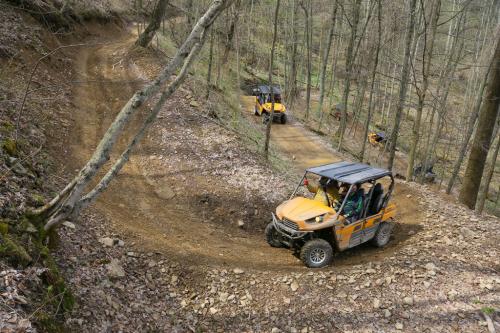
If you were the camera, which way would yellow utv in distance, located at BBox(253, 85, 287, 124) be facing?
facing the viewer and to the right of the viewer

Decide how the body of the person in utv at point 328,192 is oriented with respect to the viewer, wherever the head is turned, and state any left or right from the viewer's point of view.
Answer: facing the viewer and to the left of the viewer

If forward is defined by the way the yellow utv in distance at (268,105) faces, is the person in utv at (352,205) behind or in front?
in front

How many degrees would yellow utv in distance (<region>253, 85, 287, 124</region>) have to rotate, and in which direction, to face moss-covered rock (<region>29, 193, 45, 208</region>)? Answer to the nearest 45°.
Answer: approximately 45° to its right

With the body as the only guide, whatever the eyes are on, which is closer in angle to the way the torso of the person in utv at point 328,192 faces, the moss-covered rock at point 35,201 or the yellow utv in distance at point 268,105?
the moss-covered rock

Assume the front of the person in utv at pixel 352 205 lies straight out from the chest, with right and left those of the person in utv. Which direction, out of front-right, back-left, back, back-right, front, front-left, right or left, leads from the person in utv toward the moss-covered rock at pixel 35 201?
front

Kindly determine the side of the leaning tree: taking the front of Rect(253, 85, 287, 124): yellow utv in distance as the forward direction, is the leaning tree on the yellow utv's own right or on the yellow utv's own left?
on the yellow utv's own right

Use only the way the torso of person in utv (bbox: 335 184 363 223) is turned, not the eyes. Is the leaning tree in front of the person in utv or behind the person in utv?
in front

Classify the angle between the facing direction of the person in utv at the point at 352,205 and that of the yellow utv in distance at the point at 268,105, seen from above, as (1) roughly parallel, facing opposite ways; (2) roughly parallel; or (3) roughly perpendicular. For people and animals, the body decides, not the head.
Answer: roughly perpendicular

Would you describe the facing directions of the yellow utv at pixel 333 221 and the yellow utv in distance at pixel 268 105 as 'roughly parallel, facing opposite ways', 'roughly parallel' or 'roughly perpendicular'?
roughly perpendicular

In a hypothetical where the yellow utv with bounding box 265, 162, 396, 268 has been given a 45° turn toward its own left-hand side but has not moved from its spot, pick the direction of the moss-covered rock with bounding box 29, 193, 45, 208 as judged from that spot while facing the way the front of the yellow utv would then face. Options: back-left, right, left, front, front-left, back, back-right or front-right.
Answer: front-right
